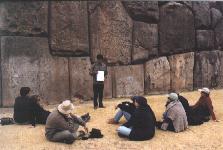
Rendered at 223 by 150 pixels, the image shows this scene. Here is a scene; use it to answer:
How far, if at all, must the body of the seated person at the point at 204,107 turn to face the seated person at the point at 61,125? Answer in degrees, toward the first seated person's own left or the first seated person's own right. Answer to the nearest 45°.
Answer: approximately 45° to the first seated person's own left

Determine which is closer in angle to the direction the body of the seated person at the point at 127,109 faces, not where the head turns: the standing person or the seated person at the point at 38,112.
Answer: the seated person

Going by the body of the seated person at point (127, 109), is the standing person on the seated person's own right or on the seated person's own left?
on the seated person's own right

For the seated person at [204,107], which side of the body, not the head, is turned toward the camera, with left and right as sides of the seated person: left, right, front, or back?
left

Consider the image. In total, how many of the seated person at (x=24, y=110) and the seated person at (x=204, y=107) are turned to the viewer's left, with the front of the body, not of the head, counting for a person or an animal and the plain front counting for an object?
1

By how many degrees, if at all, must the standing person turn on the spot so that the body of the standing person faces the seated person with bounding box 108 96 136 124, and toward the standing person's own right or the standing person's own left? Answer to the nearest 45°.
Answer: approximately 45° to the standing person's own left

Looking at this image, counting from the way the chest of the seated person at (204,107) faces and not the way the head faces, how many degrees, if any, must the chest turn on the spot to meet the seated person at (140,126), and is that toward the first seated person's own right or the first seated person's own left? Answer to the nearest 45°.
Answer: approximately 45° to the first seated person's own left

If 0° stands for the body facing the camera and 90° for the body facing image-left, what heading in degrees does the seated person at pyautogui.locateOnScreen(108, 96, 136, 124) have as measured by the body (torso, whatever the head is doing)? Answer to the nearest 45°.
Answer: approximately 45°
